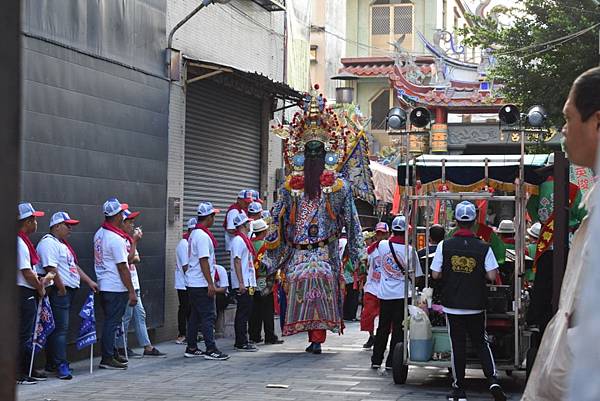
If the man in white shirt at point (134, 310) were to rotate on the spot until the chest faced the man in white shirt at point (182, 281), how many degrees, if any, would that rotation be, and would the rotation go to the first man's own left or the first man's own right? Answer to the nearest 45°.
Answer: approximately 45° to the first man's own left

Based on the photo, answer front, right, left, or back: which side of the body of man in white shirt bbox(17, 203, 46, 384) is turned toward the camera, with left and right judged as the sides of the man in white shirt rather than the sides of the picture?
right

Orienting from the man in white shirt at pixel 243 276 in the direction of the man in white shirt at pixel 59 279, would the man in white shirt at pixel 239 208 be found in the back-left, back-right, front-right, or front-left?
back-right

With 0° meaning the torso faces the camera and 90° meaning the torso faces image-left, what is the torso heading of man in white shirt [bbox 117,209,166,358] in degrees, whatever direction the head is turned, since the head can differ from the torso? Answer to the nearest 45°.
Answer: approximately 270°

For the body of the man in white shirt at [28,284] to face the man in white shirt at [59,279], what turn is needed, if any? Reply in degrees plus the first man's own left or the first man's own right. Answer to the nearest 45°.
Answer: approximately 45° to the first man's own left
